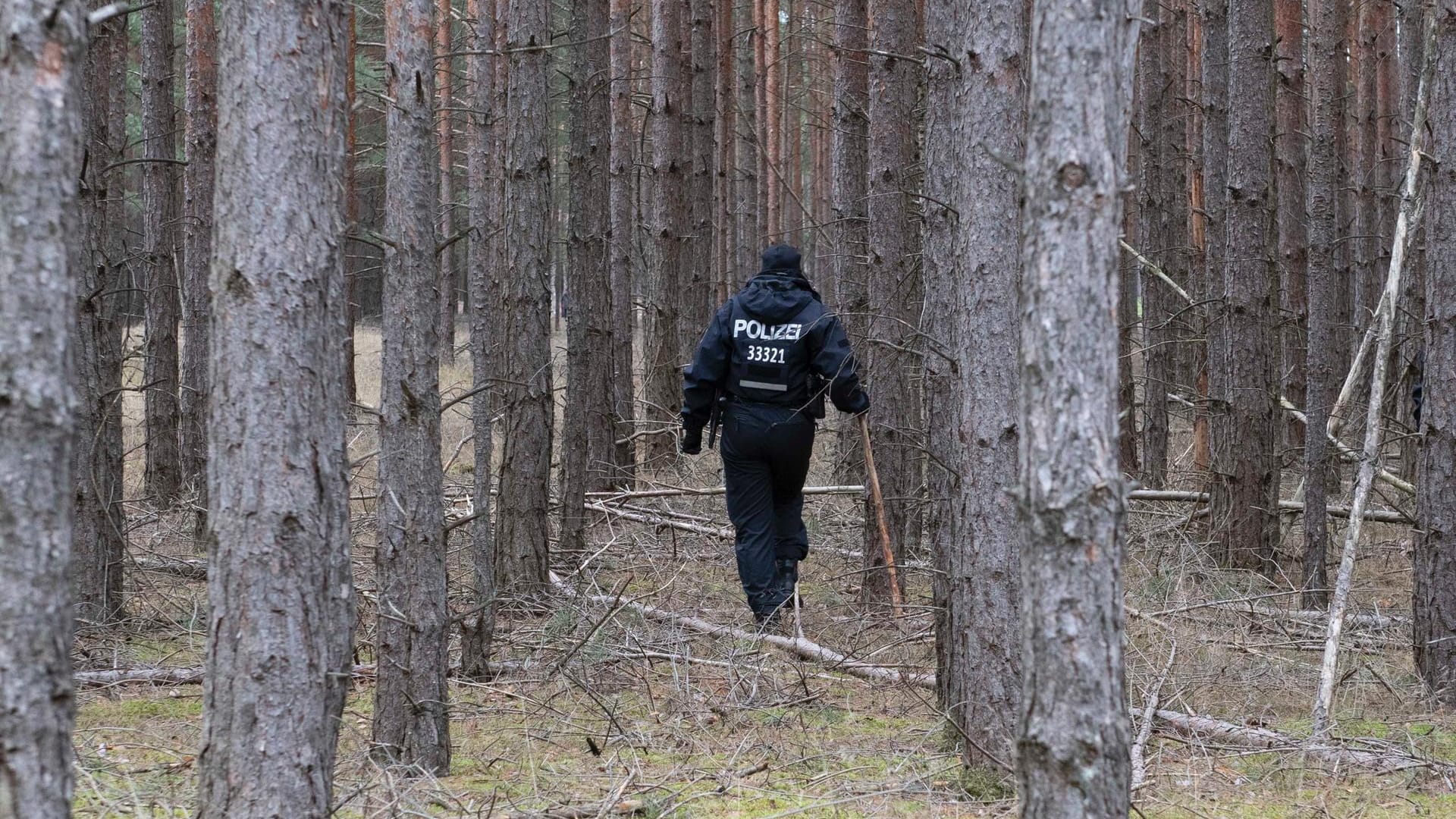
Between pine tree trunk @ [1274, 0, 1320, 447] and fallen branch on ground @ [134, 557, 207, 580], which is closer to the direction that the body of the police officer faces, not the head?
the pine tree trunk

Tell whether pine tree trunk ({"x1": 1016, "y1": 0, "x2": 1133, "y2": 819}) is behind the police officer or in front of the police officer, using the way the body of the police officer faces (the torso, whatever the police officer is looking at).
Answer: behind

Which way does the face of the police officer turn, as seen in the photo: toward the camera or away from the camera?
away from the camera

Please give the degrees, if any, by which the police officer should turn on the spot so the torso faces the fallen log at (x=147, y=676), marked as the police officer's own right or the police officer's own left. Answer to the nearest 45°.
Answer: approximately 135° to the police officer's own left

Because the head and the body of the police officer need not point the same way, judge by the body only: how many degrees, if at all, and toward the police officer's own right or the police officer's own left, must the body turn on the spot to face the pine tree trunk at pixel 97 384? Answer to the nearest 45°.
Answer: approximately 90° to the police officer's own left

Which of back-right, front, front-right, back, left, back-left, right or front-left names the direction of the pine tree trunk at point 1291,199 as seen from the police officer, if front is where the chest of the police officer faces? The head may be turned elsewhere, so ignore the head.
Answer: front-right

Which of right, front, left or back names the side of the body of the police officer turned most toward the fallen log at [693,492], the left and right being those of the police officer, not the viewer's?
front

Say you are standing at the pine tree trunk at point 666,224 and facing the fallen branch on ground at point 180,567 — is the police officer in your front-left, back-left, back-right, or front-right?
front-left

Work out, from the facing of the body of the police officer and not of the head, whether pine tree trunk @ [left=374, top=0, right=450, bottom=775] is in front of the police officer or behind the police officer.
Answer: behind

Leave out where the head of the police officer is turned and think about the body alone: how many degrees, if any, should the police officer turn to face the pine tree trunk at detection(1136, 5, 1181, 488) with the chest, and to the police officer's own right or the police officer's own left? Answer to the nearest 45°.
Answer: approximately 45° to the police officer's own right

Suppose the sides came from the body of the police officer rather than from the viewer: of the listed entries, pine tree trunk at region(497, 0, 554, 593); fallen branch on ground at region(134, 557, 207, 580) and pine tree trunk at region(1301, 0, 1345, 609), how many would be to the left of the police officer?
2

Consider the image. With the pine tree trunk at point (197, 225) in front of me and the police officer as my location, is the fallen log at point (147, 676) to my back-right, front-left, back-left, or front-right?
front-left

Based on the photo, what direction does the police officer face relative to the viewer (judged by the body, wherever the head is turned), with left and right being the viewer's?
facing away from the viewer

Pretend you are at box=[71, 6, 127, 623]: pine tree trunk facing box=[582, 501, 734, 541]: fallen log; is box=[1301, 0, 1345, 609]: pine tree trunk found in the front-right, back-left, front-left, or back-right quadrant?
front-right

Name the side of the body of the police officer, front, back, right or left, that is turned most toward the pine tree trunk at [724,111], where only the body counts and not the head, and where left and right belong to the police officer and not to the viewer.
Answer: front

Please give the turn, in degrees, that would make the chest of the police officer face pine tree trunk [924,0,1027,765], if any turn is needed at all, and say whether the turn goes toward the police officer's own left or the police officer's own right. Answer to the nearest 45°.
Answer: approximately 180°

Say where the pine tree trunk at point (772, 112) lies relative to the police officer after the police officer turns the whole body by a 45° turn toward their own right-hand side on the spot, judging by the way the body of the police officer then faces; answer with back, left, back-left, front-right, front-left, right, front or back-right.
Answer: front-left

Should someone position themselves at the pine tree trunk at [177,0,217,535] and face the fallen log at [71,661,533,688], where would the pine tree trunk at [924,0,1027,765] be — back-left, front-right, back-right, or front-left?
front-left

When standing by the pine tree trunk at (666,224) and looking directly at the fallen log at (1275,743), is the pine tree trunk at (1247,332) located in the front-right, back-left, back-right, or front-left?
front-left

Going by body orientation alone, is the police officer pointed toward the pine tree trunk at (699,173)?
yes
